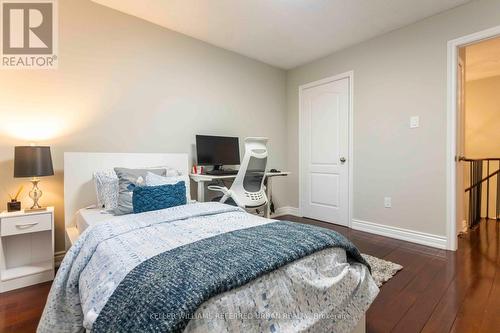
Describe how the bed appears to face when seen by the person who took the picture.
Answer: facing the viewer and to the right of the viewer

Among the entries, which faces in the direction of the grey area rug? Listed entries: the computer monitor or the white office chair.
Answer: the computer monitor

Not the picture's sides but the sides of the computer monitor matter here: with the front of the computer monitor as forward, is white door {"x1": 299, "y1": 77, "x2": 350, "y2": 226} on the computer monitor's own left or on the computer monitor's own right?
on the computer monitor's own left

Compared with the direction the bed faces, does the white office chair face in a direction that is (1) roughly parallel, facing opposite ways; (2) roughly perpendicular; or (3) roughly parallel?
roughly parallel, facing opposite ways

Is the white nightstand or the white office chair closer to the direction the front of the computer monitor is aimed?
the white office chair

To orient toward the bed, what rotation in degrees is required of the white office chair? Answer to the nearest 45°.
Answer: approximately 135° to its left

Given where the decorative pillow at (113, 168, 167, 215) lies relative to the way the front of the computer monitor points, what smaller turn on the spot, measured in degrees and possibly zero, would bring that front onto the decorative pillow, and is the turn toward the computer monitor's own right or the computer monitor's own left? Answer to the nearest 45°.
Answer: approximately 90° to the computer monitor's own right

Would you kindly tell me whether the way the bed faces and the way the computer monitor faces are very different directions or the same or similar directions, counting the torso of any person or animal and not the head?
same or similar directions

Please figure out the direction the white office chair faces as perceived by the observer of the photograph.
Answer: facing away from the viewer and to the left of the viewer

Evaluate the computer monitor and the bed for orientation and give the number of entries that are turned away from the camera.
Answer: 0

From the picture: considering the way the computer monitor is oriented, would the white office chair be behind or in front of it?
in front

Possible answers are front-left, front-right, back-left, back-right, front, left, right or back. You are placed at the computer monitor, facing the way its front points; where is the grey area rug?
front

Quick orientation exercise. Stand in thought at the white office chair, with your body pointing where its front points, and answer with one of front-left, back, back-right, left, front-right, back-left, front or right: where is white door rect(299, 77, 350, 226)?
right

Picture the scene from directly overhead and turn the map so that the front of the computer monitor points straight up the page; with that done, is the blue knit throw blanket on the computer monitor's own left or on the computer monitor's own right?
on the computer monitor's own right

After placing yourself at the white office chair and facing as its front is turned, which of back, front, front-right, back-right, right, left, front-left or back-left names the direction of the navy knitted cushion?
left

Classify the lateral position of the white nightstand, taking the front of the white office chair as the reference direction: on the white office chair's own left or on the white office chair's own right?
on the white office chair's own left

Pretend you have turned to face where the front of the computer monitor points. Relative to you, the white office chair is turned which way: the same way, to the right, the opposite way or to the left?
the opposite way

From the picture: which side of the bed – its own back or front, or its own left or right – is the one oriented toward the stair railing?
left

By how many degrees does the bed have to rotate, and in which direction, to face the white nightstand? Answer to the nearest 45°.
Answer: approximately 180°

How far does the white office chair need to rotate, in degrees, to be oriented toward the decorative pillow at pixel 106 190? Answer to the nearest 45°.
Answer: approximately 45° to its left
